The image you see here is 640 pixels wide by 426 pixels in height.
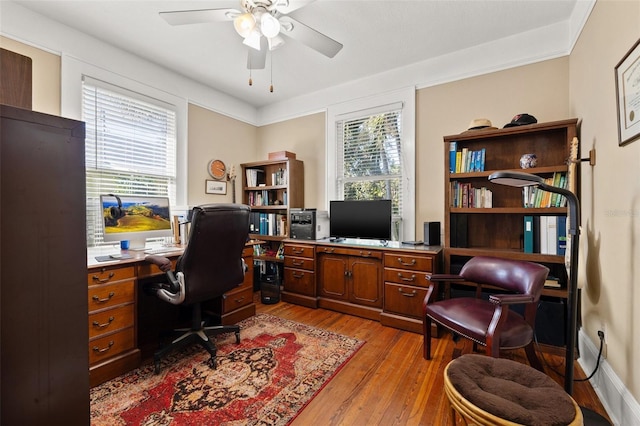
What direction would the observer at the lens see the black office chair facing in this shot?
facing away from the viewer and to the left of the viewer

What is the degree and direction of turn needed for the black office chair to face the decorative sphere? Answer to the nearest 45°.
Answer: approximately 135° to its right

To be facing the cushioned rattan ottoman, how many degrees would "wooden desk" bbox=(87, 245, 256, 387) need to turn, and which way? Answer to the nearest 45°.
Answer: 0° — it already faces it

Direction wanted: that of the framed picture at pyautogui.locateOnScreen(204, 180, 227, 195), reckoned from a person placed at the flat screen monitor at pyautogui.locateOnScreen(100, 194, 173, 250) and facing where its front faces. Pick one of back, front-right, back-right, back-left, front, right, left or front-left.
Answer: left

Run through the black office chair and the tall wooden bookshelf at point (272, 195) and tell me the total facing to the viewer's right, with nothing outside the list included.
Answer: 0

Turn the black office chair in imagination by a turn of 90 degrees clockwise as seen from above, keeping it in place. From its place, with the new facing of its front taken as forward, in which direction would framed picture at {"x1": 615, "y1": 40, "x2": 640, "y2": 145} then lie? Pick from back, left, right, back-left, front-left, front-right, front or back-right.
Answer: right

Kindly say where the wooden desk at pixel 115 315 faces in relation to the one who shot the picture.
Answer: facing the viewer and to the right of the viewer

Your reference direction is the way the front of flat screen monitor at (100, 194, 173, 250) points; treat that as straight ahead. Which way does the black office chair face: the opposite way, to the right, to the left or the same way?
the opposite way

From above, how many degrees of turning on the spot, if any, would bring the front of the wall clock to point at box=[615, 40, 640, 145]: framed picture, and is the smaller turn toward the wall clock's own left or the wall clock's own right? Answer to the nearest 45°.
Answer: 0° — it already faces it

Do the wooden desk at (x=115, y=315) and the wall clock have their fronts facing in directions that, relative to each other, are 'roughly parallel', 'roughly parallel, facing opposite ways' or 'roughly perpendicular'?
roughly parallel

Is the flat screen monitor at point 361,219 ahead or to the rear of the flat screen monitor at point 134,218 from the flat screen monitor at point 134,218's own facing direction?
ahead

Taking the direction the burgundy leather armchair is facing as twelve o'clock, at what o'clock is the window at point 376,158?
The window is roughly at 3 o'clock from the burgundy leather armchair.

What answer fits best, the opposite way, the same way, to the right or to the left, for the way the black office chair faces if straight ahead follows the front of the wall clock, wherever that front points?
the opposite way

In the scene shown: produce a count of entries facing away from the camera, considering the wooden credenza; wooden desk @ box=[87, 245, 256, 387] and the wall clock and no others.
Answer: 0

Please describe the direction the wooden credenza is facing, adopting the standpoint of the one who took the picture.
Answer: facing the viewer and to the left of the viewer

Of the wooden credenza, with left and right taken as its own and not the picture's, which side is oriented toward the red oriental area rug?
front
